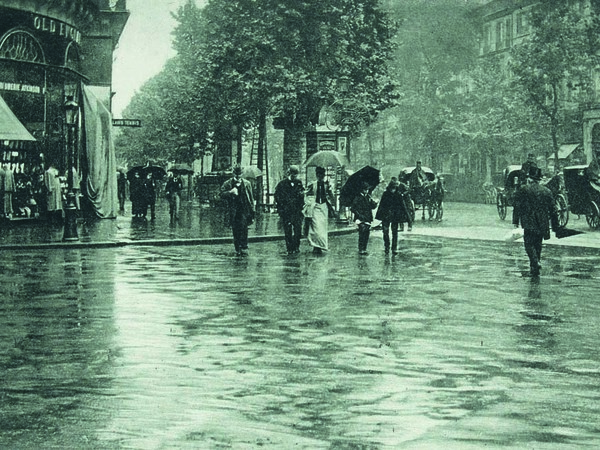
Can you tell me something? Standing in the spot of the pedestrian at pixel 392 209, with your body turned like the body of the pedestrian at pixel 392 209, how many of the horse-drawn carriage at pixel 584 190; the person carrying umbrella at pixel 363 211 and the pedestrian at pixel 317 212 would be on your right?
2

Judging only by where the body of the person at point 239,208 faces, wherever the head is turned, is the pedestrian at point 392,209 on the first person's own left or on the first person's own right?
on the first person's own left

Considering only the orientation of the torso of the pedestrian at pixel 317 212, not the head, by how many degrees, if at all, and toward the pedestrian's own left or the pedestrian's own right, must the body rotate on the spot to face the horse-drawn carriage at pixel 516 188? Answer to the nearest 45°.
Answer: approximately 135° to the pedestrian's own left

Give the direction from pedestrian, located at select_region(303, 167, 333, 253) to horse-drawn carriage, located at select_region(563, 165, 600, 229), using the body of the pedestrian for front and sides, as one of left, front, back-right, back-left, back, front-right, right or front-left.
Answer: back-left

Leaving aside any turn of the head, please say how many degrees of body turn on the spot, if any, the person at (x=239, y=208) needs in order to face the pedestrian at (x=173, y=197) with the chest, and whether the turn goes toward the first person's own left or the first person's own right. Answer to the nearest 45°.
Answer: approximately 180°

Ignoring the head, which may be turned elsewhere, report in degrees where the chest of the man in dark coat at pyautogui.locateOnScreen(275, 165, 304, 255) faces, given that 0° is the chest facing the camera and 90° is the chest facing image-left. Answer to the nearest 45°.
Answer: approximately 0°

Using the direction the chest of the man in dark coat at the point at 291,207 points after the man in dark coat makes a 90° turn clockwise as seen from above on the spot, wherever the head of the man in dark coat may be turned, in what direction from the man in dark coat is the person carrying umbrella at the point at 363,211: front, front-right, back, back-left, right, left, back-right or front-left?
back
